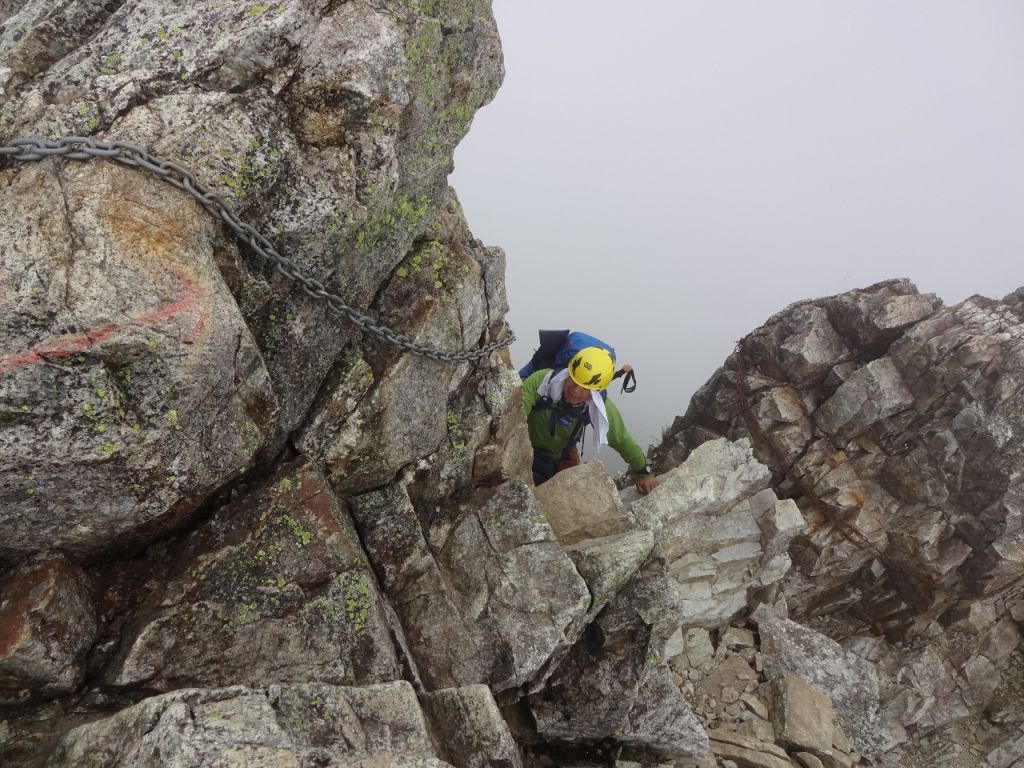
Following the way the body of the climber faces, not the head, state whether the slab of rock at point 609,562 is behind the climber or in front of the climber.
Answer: in front

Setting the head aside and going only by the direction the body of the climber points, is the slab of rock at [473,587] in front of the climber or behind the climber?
in front

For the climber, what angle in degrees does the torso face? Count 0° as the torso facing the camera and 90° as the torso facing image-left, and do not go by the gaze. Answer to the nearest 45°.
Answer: approximately 0°
